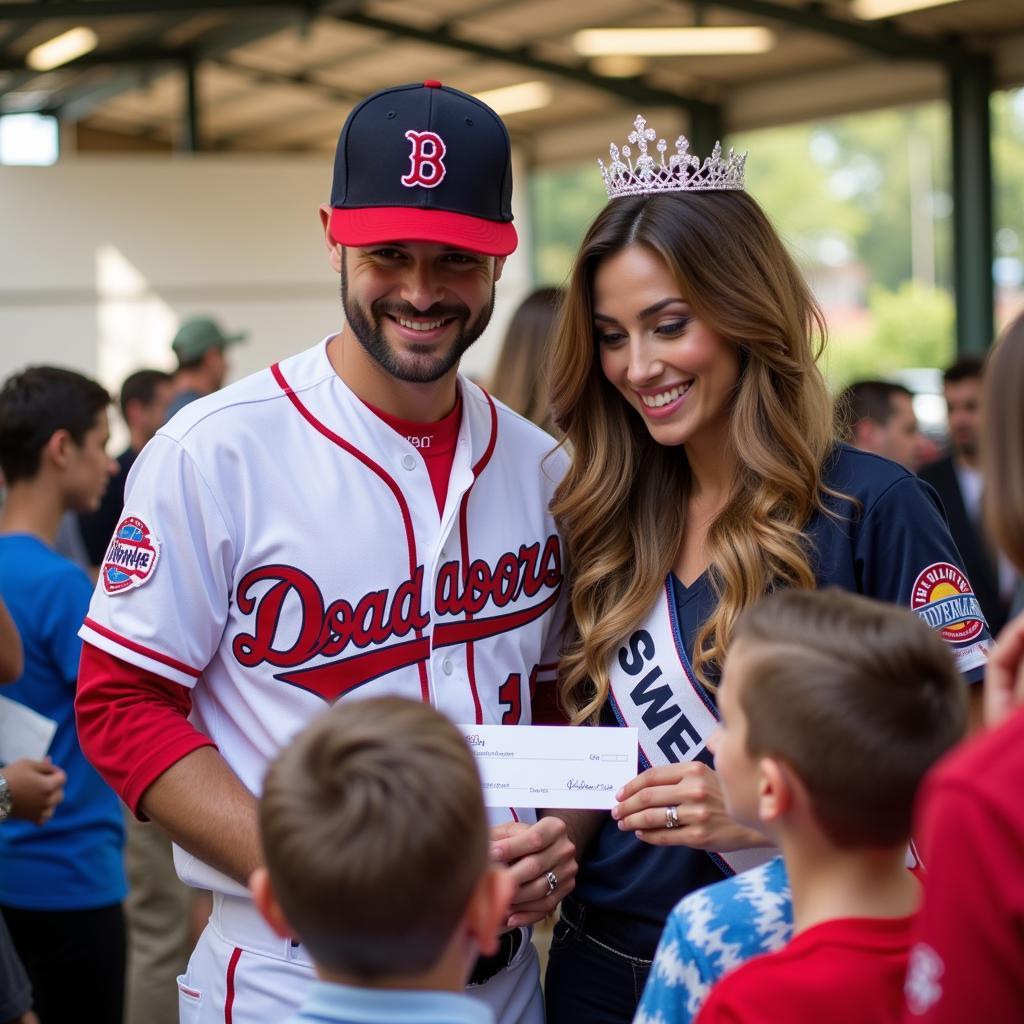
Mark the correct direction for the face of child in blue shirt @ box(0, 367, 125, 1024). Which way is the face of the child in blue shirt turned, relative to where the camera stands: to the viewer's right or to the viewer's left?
to the viewer's right

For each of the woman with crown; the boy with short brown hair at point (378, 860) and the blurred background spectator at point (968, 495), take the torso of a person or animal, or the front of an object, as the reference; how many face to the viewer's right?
0

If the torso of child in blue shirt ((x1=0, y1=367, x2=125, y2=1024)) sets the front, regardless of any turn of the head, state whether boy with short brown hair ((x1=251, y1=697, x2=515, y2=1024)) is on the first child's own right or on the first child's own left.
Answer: on the first child's own right

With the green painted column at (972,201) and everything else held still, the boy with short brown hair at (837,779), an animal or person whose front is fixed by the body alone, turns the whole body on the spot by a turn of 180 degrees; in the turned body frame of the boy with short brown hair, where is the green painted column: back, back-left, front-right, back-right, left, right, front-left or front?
back-left

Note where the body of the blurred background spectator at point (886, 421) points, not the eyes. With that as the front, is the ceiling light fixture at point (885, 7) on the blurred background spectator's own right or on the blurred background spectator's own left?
on the blurred background spectator's own left

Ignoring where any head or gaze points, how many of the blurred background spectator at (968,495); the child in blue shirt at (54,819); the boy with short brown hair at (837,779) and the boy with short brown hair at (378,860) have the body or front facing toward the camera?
1

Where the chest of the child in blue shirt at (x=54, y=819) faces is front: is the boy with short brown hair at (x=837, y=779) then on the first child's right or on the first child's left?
on the first child's right

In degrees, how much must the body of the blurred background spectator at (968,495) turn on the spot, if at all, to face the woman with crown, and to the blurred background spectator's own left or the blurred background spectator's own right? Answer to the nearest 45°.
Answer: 0° — they already face them

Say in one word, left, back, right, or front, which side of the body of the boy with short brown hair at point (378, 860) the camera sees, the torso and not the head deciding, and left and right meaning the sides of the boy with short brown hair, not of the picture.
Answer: back

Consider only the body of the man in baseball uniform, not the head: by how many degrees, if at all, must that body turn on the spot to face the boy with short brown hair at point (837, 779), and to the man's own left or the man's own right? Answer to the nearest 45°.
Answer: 0° — they already face them

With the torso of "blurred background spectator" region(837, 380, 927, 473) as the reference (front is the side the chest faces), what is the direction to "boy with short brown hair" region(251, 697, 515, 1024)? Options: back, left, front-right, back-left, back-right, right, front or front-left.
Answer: right

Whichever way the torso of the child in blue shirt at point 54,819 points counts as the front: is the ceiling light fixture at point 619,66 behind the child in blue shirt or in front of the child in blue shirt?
in front

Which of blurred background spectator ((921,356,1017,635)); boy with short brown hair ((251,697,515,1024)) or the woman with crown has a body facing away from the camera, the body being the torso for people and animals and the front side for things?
the boy with short brown hair
